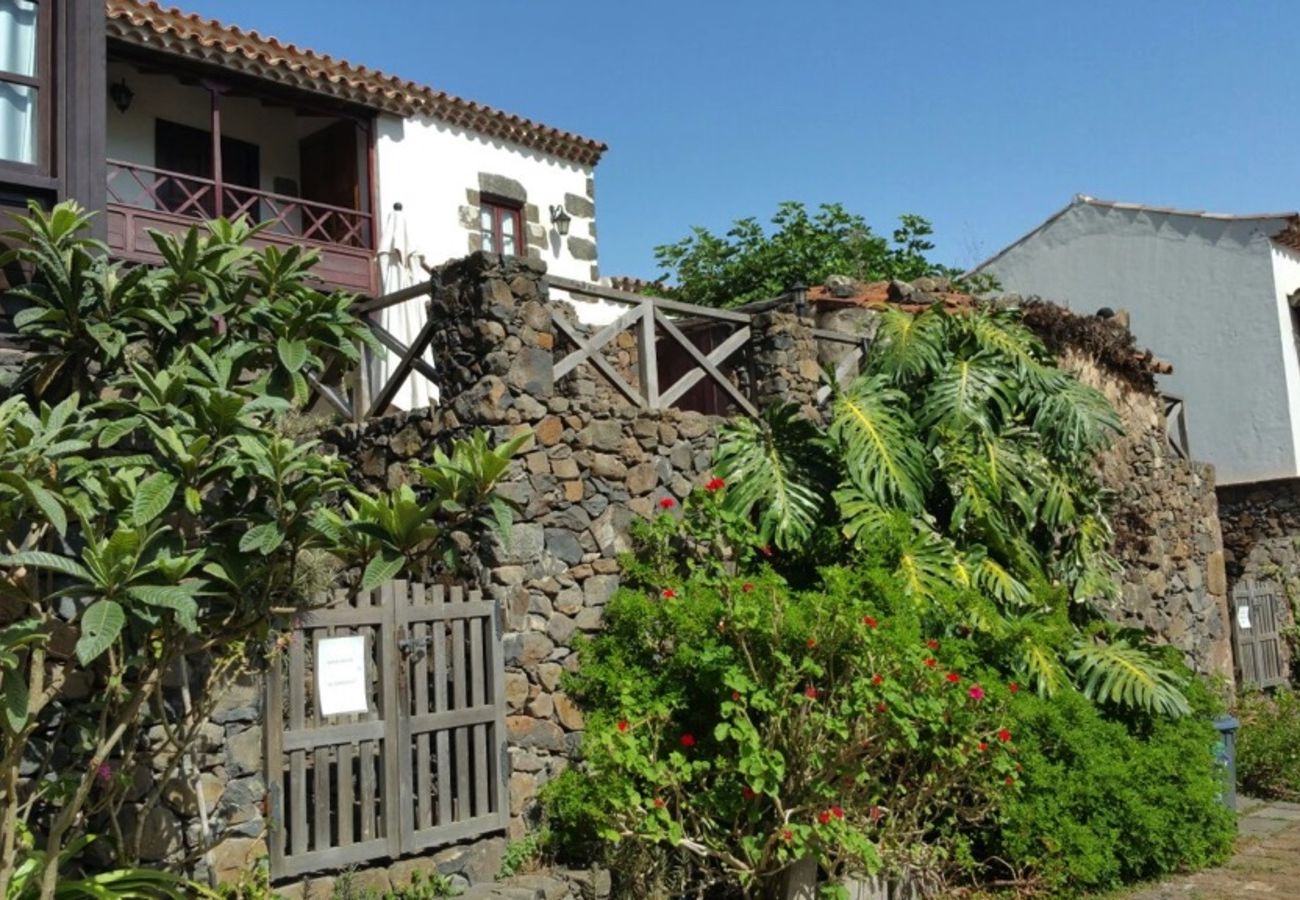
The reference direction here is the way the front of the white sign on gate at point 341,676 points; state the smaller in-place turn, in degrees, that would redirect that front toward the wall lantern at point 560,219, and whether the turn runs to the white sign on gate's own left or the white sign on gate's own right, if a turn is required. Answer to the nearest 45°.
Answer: approximately 180°

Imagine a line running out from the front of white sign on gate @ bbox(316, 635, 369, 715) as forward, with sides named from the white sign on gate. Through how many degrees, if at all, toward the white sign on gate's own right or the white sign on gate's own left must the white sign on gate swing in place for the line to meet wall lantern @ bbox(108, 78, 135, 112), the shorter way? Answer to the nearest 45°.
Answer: approximately 180°

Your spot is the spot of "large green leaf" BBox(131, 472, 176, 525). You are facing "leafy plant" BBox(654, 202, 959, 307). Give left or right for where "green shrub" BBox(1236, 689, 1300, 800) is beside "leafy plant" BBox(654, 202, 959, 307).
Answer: right

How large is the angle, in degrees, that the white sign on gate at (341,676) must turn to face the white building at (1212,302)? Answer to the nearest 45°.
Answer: approximately 135° to its left

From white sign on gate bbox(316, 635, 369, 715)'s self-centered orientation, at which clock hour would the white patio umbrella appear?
The white patio umbrella is roughly at 6 o'clock from the white sign on gate.

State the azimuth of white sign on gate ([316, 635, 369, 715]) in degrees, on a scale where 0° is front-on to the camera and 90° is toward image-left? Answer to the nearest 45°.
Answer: approximately 0°

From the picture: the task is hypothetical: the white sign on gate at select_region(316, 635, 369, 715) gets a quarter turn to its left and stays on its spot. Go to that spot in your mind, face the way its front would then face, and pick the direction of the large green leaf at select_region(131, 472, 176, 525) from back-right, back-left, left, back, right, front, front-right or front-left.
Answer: back-right

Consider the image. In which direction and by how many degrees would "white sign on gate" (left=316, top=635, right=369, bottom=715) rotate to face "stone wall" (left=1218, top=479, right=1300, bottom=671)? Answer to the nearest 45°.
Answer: approximately 135° to its left

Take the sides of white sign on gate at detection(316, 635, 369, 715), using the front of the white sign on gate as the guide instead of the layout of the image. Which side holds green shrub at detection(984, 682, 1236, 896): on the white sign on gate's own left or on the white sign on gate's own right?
on the white sign on gate's own left
